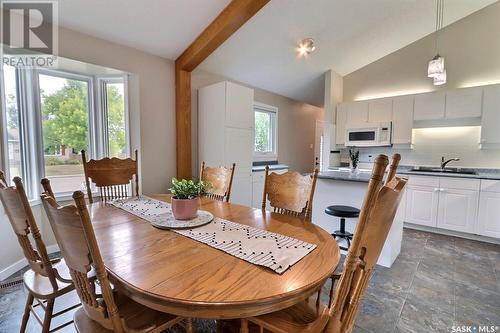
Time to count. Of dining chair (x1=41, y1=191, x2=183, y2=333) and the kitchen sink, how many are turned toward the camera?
1

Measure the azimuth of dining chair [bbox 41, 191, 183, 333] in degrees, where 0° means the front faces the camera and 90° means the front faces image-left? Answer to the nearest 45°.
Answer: approximately 225°

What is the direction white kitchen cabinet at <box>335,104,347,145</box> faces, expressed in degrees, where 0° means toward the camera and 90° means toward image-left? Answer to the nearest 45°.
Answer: approximately 0°

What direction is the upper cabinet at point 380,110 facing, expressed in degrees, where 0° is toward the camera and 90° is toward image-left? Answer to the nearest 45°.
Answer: approximately 0°

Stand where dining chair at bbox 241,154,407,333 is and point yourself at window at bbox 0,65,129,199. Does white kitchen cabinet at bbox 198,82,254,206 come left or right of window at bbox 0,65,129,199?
right

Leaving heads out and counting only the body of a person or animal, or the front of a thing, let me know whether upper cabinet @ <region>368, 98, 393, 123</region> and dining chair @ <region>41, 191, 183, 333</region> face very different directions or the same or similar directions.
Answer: very different directions

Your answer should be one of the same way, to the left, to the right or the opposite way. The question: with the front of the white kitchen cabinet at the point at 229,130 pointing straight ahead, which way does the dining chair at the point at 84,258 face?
to the left

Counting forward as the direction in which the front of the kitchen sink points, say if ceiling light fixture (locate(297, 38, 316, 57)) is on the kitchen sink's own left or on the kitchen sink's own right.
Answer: on the kitchen sink's own right

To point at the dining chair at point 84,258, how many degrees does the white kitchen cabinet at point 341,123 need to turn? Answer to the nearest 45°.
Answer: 0° — it already faces it

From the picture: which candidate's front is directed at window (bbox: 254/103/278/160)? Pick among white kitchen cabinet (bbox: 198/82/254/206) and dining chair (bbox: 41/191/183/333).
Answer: the dining chair
